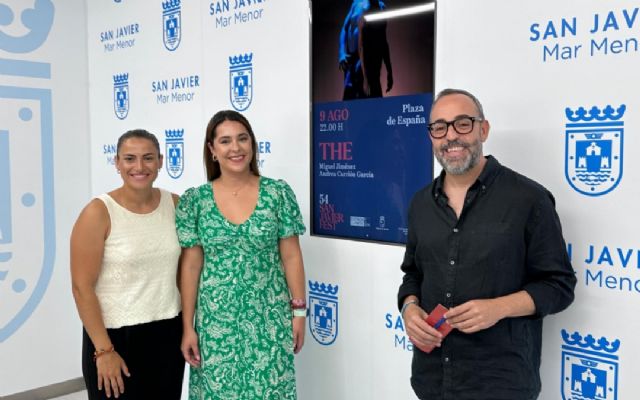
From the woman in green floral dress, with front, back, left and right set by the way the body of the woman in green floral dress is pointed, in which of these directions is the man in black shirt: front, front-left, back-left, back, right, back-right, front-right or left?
front-left

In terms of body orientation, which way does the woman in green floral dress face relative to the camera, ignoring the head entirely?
toward the camera

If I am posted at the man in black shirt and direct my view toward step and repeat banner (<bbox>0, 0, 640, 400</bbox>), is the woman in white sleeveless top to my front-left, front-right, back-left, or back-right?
front-left
